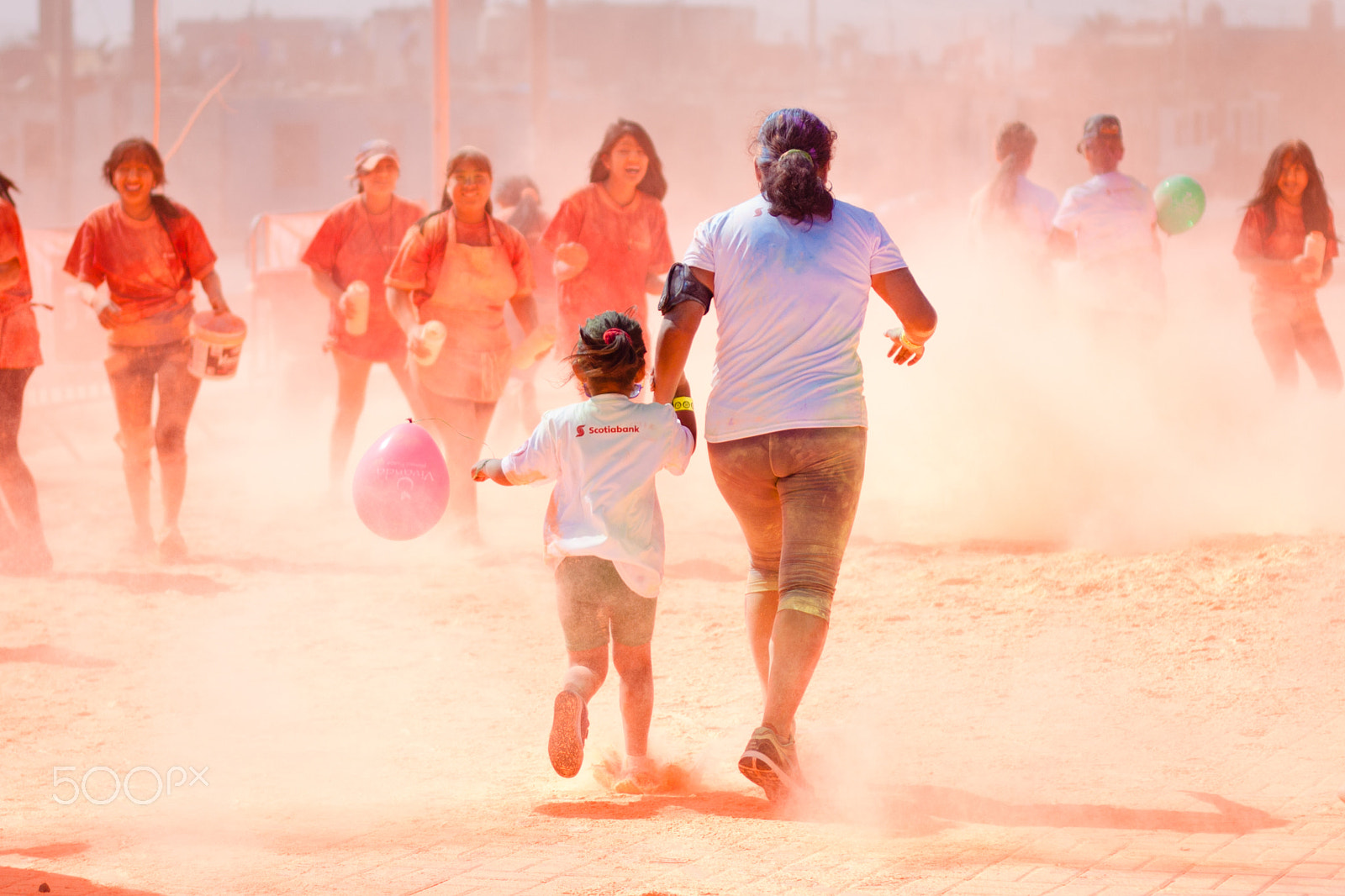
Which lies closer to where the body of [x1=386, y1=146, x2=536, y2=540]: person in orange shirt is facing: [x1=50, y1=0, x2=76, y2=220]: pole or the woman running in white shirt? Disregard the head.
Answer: the woman running in white shirt

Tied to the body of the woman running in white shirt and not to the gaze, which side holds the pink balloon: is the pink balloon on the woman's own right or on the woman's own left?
on the woman's own left

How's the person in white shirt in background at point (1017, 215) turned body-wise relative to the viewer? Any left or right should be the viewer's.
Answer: facing away from the viewer

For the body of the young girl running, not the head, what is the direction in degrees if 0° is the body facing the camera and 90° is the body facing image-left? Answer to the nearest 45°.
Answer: approximately 180°

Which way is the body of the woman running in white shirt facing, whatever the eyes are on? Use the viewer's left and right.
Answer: facing away from the viewer

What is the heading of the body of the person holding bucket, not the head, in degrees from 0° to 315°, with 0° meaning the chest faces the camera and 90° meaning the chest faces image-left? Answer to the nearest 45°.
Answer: approximately 0°
